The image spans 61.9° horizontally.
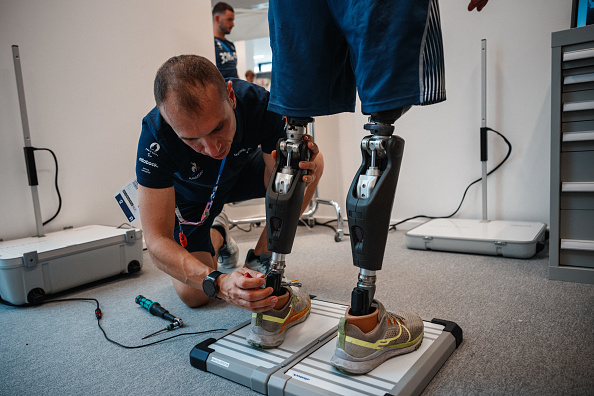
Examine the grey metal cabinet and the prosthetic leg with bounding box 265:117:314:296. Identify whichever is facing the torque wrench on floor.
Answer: the grey metal cabinet

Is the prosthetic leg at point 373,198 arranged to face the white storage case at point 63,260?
no

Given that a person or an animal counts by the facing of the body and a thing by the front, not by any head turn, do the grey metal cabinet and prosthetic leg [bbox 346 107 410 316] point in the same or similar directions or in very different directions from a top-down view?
very different directions

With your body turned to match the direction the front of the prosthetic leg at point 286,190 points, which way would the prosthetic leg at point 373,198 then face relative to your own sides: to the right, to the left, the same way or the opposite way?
the same way

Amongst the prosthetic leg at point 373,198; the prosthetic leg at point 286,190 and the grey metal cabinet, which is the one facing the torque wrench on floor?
the grey metal cabinet

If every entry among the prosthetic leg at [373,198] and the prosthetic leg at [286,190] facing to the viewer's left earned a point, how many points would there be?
0

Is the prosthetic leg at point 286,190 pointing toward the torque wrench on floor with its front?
no

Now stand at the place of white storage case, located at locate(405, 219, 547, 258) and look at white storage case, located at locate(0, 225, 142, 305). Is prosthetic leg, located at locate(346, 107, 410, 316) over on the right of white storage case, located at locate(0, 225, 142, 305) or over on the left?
left

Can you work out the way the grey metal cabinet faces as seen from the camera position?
facing the viewer and to the left of the viewer

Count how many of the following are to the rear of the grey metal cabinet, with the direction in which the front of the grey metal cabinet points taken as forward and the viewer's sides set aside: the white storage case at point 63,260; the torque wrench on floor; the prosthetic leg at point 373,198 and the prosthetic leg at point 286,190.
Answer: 0
